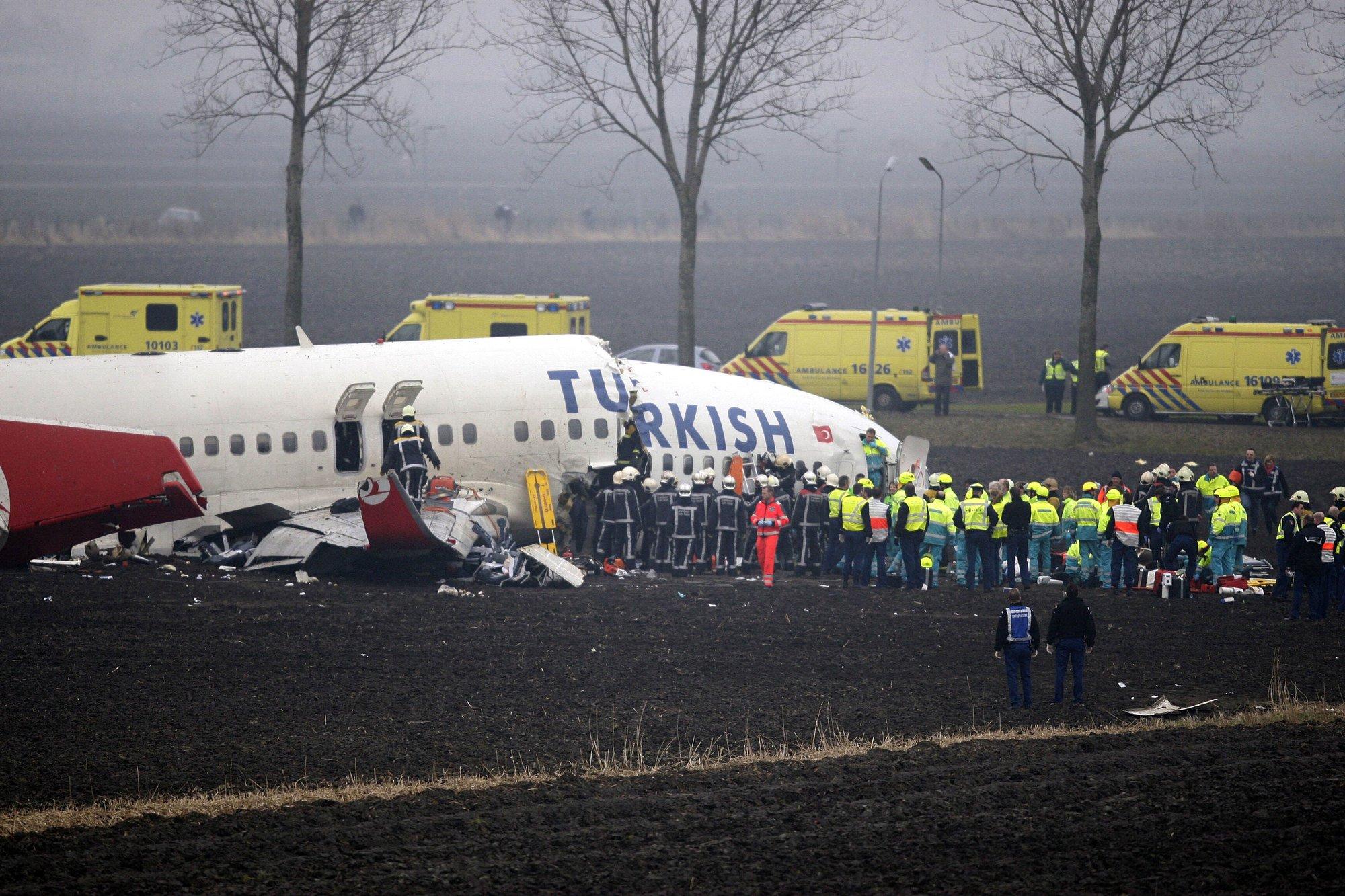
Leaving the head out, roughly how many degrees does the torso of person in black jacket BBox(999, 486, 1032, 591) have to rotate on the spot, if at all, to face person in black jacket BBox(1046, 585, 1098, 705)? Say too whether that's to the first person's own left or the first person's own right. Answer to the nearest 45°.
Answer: approximately 180°

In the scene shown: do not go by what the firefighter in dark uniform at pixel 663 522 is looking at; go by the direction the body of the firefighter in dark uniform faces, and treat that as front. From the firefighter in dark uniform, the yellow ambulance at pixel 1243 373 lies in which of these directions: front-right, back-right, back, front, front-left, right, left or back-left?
front-right

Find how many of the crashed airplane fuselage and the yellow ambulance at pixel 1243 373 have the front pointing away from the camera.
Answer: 0

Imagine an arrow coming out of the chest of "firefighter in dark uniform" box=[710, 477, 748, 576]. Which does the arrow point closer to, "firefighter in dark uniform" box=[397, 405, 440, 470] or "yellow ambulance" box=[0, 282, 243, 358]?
the yellow ambulance

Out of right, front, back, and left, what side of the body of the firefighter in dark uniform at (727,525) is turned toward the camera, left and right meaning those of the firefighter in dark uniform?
back

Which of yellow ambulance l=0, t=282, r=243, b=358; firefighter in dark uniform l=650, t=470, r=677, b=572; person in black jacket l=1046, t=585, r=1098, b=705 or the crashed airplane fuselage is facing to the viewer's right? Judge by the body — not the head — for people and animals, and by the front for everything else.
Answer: the crashed airplane fuselage

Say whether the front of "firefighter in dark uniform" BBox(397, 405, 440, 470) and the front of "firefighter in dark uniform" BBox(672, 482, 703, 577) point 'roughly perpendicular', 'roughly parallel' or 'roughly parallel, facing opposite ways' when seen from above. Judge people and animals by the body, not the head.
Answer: roughly parallel

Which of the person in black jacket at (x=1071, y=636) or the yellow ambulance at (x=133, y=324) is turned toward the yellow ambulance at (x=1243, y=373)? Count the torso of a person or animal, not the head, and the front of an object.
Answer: the person in black jacket

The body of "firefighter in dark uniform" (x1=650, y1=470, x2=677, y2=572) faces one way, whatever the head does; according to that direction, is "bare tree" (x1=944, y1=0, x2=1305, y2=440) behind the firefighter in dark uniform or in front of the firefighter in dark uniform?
in front

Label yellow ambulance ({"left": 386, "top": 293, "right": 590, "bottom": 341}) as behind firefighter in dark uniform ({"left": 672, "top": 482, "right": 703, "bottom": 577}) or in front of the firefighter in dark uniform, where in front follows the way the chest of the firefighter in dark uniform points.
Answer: in front

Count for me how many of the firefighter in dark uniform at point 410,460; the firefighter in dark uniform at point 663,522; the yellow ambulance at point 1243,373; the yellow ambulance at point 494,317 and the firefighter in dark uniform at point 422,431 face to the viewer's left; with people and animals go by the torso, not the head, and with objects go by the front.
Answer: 2

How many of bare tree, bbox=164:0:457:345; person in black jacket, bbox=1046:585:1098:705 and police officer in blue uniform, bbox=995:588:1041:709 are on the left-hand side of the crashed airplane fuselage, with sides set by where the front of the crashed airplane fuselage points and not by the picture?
1

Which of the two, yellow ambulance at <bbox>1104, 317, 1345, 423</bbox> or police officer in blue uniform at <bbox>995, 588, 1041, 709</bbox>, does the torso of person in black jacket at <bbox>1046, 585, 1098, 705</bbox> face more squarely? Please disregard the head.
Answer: the yellow ambulance

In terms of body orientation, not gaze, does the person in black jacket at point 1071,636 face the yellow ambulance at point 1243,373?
yes

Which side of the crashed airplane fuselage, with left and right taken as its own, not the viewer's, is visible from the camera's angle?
right

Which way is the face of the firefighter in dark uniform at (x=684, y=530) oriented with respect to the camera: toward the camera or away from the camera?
away from the camera

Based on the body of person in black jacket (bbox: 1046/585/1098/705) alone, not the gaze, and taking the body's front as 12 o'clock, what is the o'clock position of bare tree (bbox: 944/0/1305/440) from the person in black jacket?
The bare tree is roughly at 12 o'clock from the person in black jacket.

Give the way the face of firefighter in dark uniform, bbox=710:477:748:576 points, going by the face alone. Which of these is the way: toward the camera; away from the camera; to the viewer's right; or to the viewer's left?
away from the camera

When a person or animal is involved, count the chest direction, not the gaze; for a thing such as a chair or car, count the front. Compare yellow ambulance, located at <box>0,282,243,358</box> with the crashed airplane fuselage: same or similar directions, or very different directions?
very different directions

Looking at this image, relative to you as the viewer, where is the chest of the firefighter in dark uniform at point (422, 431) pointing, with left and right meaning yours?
facing away from the viewer

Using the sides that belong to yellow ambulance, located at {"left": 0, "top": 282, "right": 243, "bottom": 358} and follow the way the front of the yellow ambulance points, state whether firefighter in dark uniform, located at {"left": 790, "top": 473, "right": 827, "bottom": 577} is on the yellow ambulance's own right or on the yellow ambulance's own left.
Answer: on the yellow ambulance's own left
